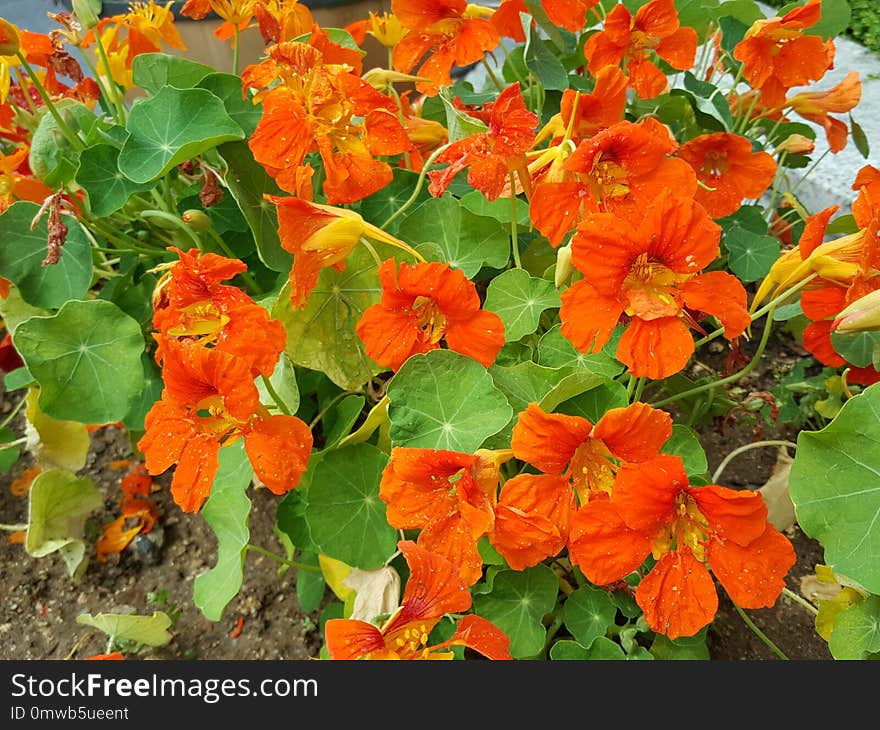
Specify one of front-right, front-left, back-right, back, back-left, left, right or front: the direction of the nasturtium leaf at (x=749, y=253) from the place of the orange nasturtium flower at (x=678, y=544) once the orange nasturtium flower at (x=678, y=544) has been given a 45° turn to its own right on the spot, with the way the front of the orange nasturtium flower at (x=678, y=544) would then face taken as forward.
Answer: back-right

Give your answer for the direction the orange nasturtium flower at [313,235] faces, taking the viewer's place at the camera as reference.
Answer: facing to the left of the viewer

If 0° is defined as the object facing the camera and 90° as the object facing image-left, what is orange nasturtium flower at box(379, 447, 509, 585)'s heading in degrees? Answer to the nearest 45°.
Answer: approximately 45°

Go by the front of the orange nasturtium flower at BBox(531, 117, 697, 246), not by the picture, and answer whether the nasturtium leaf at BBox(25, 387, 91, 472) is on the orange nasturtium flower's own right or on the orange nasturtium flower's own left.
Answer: on the orange nasturtium flower's own right

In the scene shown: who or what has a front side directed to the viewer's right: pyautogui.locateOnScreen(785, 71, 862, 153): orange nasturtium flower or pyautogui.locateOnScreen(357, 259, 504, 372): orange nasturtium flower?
pyautogui.locateOnScreen(785, 71, 862, 153): orange nasturtium flower

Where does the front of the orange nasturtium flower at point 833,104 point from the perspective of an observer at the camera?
facing to the right of the viewer

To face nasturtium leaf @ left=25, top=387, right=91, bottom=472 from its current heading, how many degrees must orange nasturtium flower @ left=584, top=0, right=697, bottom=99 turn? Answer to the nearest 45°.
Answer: approximately 90° to its right
